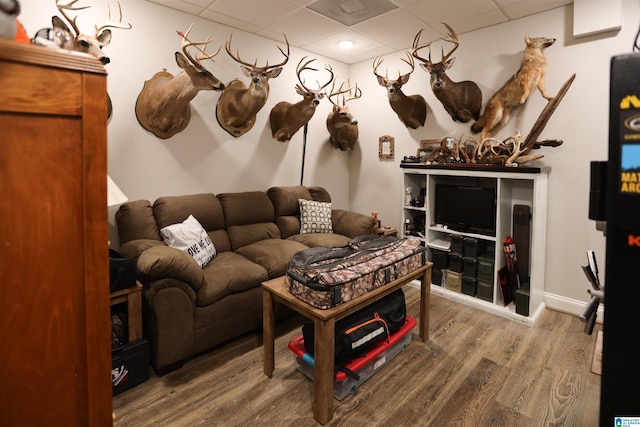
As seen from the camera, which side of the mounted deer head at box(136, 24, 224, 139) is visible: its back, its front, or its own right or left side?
right

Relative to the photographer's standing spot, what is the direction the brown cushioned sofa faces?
facing the viewer and to the right of the viewer

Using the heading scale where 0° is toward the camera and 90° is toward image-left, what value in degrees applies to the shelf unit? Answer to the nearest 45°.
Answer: approximately 45°

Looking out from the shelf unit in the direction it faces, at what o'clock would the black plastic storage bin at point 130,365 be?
The black plastic storage bin is roughly at 12 o'clock from the shelf unit.

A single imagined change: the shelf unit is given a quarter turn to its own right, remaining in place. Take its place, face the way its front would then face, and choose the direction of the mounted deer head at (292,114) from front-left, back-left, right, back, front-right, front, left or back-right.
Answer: front-left

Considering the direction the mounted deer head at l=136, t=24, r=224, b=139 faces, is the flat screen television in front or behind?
in front

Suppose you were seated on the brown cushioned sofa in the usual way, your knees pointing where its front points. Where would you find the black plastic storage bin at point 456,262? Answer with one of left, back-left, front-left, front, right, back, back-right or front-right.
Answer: front-left

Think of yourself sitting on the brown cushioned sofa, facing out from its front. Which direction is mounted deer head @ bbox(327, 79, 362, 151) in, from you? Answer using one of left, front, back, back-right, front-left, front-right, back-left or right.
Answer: left

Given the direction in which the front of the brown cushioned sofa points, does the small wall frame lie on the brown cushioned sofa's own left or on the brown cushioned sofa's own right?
on the brown cushioned sofa's own left

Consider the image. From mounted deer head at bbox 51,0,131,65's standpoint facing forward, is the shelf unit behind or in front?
in front

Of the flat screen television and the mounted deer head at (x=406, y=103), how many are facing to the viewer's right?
0
